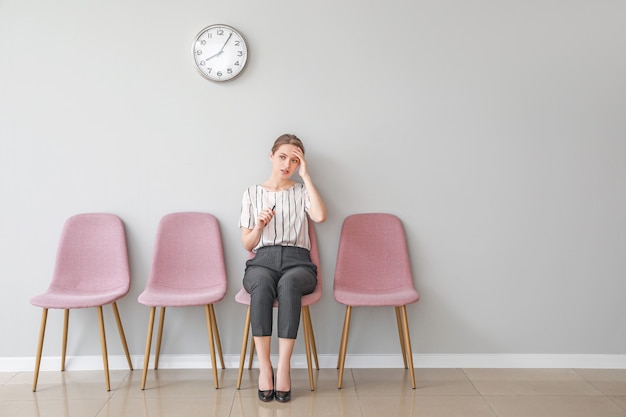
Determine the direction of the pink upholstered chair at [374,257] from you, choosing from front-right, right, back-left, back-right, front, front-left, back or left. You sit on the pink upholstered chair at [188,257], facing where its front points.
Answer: left

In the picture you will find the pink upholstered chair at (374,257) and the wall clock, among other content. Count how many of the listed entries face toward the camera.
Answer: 2

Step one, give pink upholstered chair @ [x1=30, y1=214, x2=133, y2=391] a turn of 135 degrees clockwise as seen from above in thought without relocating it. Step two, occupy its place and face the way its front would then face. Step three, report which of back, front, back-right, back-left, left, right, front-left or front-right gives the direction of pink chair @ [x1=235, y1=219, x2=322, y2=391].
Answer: back-right

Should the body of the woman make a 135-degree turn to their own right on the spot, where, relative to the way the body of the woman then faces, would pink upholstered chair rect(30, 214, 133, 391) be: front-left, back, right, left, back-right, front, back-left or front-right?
front-left

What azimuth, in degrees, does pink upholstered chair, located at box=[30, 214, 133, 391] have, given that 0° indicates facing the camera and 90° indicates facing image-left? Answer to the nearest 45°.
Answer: approximately 45°

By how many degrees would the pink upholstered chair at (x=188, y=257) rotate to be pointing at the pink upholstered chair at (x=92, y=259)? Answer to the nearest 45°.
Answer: approximately 90° to its right

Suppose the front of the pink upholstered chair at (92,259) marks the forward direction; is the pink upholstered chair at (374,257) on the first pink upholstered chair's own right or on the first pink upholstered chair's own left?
on the first pink upholstered chair's own left

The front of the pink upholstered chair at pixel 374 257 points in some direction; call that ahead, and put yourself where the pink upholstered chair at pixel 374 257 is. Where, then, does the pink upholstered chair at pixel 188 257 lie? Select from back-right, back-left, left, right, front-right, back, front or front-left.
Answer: right

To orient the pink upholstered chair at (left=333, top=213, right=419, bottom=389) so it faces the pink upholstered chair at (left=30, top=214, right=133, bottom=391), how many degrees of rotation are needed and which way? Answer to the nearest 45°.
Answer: approximately 90° to its right

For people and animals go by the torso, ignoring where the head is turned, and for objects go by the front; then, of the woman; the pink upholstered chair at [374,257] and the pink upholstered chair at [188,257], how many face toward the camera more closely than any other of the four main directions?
3

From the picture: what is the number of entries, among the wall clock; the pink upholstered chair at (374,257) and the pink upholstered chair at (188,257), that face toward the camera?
3

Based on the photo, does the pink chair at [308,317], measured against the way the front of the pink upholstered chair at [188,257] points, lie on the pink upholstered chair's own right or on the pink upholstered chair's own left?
on the pink upholstered chair's own left
